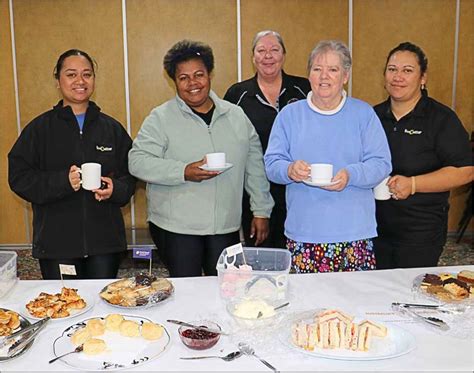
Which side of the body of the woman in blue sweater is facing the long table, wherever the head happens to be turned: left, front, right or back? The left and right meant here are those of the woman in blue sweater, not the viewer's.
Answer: front

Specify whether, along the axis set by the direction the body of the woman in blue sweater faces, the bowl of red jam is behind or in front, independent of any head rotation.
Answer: in front

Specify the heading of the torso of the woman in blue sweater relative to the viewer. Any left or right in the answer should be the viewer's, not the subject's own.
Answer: facing the viewer

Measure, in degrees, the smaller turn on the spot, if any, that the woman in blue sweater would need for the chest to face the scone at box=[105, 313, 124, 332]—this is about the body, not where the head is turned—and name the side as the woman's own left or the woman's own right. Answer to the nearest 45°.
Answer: approximately 45° to the woman's own right

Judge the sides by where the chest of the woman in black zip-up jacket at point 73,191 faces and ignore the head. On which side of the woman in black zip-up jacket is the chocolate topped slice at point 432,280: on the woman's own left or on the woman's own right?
on the woman's own left

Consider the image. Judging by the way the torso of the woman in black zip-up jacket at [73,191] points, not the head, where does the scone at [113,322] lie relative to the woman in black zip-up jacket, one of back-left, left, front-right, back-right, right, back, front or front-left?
front

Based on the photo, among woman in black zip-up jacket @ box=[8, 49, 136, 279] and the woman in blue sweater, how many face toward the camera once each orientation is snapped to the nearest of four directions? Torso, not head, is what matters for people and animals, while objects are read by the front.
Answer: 2

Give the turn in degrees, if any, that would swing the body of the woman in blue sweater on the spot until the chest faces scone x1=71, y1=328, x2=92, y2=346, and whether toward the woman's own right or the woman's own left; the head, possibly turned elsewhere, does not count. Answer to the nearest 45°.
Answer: approximately 45° to the woman's own right

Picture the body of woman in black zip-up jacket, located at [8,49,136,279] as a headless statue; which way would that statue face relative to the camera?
toward the camera

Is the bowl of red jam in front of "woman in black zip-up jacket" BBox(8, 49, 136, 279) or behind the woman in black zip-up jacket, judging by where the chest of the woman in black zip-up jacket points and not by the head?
in front

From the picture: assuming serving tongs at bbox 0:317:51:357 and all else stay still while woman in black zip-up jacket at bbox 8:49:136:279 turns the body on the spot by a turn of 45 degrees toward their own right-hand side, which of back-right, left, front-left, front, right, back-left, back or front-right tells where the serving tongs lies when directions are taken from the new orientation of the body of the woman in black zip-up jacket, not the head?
front-left

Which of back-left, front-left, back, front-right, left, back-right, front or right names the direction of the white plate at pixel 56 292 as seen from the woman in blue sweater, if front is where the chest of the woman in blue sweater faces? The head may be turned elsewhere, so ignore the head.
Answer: front-right

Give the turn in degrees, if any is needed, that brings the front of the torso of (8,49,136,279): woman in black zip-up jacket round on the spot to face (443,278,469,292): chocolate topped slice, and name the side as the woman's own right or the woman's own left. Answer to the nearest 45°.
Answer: approximately 45° to the woman's own left

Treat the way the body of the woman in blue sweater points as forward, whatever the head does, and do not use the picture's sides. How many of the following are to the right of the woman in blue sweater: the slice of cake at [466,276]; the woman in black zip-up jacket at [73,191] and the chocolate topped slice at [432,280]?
1

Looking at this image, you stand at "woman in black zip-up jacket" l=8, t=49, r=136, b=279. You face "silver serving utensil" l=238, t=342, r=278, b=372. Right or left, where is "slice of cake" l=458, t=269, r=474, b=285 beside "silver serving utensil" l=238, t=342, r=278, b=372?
left
